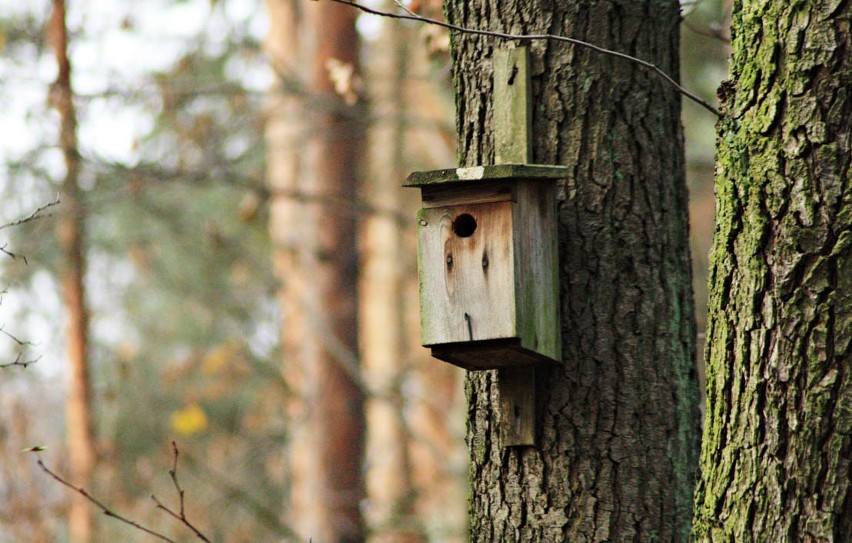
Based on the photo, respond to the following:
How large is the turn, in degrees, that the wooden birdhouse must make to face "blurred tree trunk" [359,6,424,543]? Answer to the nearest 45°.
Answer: approximately 135° to its right

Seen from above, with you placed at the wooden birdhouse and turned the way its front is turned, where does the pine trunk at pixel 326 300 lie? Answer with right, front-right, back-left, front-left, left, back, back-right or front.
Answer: back-right

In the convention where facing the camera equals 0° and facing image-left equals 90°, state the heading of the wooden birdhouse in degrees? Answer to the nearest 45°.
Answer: approximately 45°

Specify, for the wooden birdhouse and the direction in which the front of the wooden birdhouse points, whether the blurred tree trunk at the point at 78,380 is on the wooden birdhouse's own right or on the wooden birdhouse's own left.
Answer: on the wooden birdhouse's own right

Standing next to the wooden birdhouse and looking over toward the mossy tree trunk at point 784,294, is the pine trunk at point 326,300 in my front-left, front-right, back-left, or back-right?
back-left

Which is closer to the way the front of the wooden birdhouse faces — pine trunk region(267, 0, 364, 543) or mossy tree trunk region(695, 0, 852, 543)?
the mossy tree trunk

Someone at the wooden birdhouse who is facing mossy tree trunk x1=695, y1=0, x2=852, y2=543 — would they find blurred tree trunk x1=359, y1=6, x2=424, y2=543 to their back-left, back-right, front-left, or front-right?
back-left

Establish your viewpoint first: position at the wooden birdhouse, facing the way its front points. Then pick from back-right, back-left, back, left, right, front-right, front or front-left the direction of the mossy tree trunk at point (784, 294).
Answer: left
